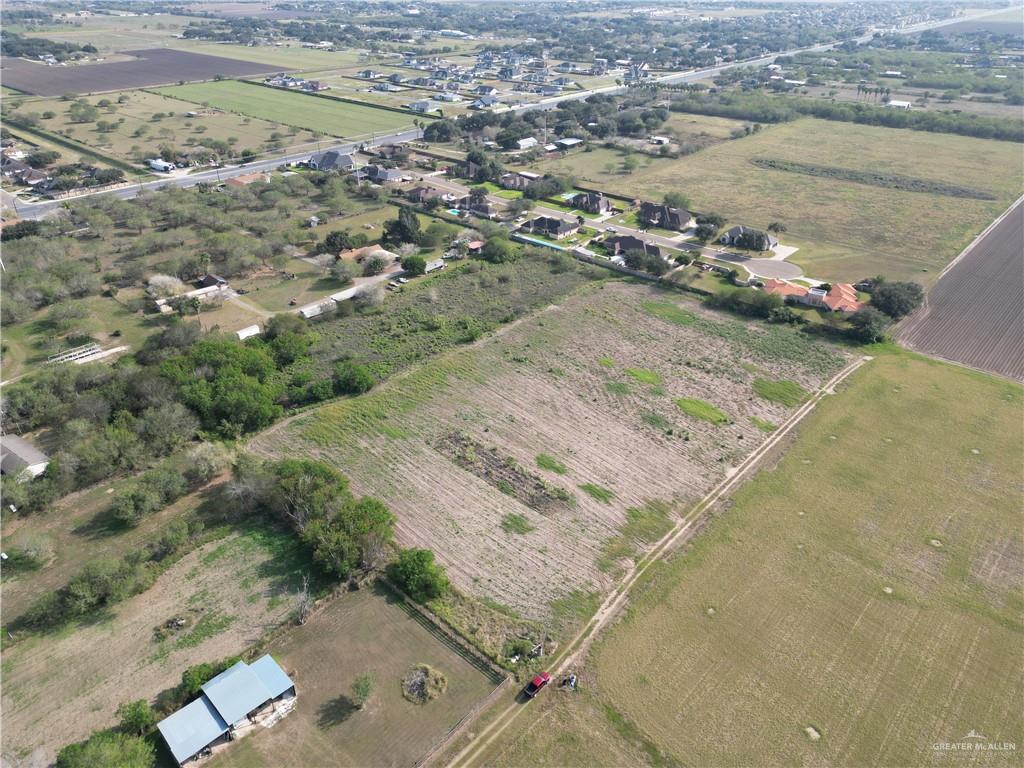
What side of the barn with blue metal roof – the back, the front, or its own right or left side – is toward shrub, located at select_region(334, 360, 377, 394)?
left

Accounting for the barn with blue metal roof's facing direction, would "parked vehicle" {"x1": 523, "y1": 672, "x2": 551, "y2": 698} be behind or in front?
in front

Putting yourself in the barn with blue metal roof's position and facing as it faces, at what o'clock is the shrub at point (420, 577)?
The shrub is roughly at 10 o'clock from the barn with blue metal roof.

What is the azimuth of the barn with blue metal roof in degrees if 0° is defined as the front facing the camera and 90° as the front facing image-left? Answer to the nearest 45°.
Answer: approximately 315°

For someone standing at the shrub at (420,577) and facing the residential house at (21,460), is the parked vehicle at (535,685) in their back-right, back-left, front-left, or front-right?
back-left

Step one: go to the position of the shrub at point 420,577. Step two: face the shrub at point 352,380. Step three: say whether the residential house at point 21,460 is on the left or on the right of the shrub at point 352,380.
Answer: left

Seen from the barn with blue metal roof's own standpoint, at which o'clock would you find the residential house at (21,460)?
The residential house is roughly at 7 o'clock from the barn with blue metal roof.
